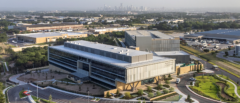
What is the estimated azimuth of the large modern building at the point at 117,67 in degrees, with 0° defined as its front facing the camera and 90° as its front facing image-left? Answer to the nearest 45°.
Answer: approximately 45°

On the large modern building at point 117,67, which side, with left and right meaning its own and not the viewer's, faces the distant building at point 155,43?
back
